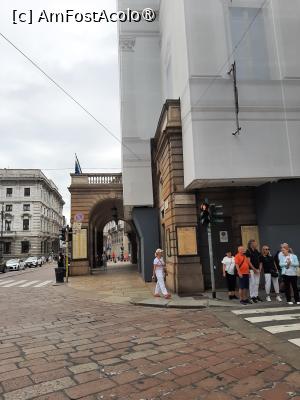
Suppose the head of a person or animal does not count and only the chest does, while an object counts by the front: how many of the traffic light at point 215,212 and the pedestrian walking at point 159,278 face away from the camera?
0

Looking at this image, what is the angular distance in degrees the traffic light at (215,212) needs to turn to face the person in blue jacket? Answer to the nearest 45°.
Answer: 0° — it already faces them
